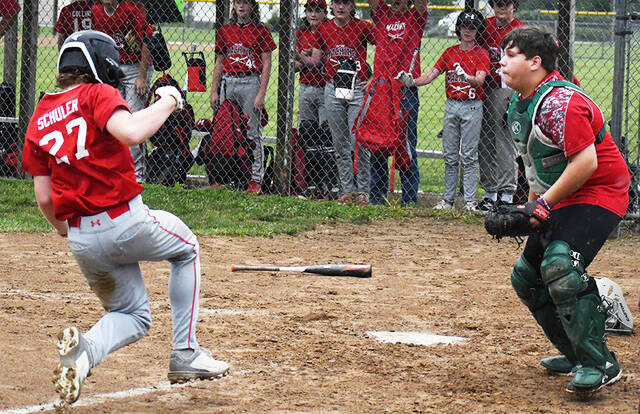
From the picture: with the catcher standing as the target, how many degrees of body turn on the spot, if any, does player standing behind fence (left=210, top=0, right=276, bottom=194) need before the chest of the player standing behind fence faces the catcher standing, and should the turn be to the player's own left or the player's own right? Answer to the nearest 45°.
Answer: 0° — they already face them

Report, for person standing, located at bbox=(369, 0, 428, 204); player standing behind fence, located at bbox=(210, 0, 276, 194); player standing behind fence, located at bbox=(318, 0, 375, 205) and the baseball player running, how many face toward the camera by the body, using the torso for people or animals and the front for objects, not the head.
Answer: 3

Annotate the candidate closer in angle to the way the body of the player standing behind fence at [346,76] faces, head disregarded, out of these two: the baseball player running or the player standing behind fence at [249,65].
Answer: the baseball player running

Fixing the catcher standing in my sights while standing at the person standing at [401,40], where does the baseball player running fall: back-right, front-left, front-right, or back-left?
front-right

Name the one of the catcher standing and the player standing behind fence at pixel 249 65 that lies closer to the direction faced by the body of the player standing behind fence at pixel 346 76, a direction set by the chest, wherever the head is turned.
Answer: the catcher standing

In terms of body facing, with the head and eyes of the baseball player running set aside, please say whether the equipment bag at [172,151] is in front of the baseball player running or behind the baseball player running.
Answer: in front

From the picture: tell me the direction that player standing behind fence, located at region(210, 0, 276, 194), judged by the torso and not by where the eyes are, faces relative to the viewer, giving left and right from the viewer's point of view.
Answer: facing the viewer

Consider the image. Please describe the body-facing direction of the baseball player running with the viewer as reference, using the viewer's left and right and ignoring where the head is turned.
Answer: facing away from the viewer and to the right of the viewer

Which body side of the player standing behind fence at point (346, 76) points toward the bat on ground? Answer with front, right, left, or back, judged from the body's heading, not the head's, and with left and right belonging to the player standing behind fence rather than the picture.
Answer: front

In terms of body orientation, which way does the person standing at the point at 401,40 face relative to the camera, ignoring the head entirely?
toward the camera

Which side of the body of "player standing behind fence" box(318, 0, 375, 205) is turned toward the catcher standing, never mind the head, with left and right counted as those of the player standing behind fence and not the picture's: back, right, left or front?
front
